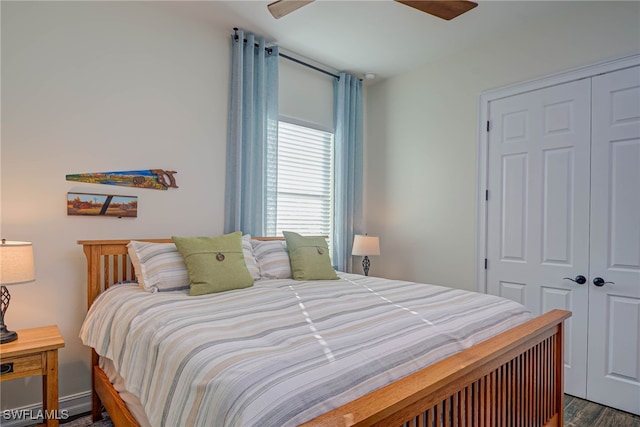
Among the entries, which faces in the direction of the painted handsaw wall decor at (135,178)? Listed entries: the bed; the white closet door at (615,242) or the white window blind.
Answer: the white closet door

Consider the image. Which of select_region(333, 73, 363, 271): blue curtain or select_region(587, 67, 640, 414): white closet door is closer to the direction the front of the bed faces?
the white closet door

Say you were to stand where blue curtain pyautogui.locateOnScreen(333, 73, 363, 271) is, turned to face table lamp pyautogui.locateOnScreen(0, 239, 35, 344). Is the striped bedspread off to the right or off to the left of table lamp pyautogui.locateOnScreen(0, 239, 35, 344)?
left

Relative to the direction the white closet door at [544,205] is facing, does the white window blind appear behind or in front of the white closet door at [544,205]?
in front

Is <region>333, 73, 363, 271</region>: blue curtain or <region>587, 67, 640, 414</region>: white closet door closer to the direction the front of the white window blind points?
the white closet door

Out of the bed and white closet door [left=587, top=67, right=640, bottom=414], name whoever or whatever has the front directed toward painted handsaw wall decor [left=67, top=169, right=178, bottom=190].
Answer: the white closet door

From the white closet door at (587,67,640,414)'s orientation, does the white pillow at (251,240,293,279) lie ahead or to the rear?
ahead

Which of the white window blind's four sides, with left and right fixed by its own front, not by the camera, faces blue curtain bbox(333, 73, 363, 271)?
left

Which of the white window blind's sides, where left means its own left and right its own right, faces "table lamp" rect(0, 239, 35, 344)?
right
